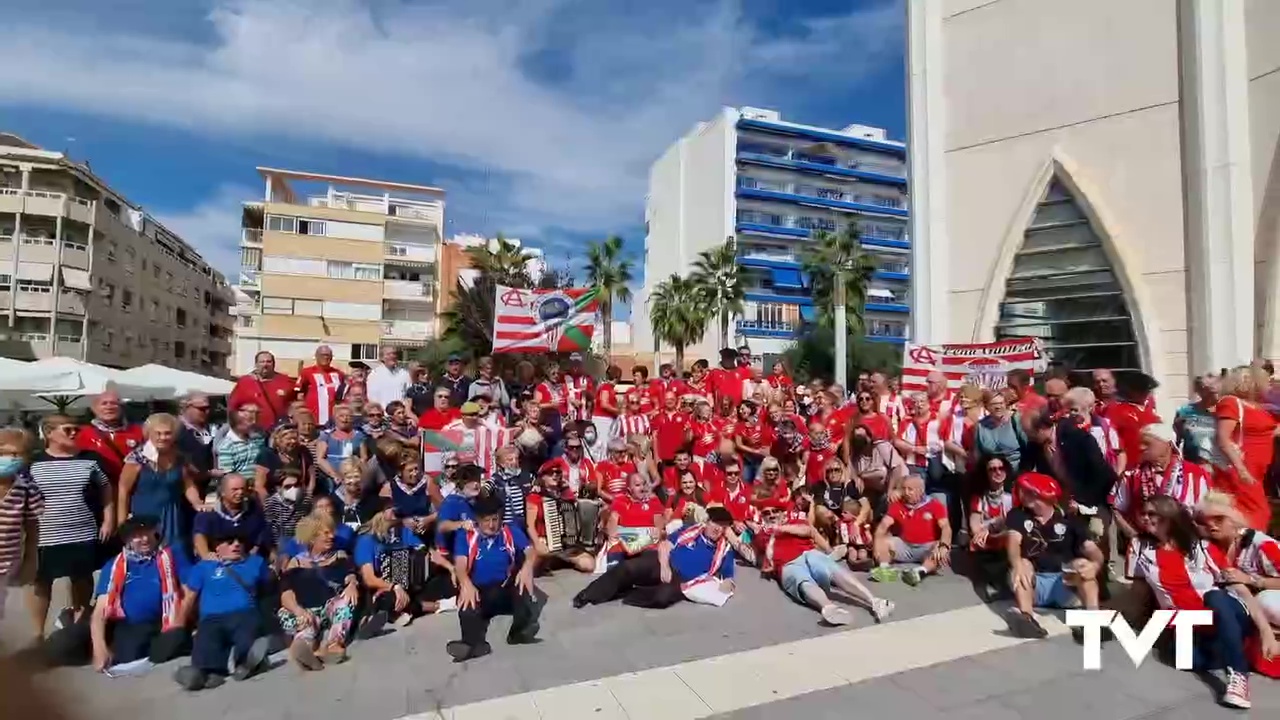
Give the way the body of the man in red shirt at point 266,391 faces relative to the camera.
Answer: toward the camera

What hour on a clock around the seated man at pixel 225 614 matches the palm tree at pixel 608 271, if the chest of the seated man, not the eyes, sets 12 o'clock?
The palm tree is roughly at 7 o'clock from the seated man.

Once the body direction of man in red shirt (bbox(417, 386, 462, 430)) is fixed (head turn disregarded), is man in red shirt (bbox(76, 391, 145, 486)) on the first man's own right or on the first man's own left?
on the first man's own right

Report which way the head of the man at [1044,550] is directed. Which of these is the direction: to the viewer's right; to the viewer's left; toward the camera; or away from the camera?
toward the camera

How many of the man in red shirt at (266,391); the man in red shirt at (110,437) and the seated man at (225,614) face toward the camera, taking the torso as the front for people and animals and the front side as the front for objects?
3

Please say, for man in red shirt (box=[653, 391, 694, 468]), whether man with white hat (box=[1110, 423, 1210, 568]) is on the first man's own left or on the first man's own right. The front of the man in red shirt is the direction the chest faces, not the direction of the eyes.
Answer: on the first man's own left

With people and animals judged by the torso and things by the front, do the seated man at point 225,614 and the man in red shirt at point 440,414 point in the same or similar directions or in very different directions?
same or similar directions

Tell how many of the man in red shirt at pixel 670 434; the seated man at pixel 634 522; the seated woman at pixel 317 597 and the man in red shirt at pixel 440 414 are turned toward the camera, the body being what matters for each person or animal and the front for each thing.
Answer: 4

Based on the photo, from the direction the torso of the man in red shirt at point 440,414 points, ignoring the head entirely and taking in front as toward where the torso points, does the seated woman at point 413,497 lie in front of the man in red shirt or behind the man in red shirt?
in front

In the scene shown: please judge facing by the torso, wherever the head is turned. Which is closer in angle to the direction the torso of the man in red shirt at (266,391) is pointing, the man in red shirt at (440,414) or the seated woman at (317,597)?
the seated woman

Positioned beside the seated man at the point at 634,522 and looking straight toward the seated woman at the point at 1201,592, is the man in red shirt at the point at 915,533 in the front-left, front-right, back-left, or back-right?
front-left

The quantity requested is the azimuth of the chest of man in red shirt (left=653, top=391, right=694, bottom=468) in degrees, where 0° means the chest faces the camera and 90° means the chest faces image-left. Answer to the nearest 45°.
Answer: approximately 0°

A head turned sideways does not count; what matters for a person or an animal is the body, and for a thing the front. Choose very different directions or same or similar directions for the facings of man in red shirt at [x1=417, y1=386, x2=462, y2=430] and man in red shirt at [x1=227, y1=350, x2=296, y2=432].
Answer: same or similar directions

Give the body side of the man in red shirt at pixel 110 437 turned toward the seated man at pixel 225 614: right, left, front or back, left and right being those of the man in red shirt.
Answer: front

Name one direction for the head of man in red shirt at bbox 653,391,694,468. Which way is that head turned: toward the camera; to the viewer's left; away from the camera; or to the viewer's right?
toward the camera

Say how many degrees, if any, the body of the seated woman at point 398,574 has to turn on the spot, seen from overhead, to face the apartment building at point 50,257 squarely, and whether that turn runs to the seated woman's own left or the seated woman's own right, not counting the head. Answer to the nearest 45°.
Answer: approximately 180°

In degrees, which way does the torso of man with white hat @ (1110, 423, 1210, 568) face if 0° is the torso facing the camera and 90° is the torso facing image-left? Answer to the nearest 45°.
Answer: approximately 45°

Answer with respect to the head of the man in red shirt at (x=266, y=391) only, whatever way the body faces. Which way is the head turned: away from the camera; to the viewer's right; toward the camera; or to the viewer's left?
toward the camera

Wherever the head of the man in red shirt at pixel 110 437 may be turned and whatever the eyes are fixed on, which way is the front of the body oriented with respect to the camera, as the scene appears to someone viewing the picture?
toward the camera

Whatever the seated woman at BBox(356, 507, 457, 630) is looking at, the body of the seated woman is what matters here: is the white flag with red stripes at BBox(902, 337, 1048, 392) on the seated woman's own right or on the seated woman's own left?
on the seated woman's own left

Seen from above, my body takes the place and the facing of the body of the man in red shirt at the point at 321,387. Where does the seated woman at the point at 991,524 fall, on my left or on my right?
on my left
